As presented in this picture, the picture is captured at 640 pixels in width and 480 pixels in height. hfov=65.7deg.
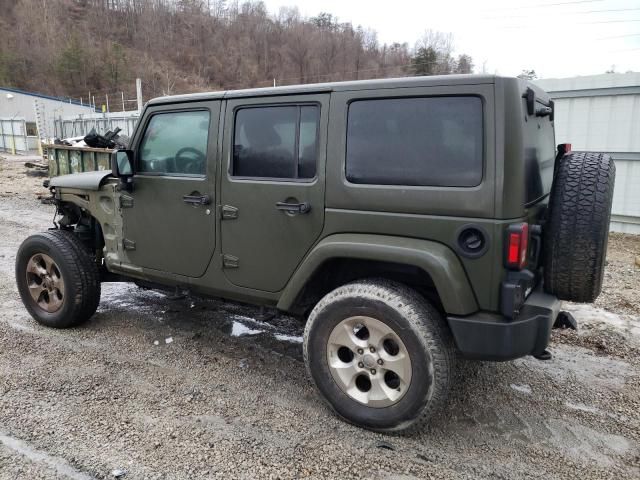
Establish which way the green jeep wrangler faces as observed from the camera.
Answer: facing away from the viewer and to the left of the viewer

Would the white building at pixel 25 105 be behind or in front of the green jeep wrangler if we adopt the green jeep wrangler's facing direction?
in front

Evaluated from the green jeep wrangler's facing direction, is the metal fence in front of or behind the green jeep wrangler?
in front
